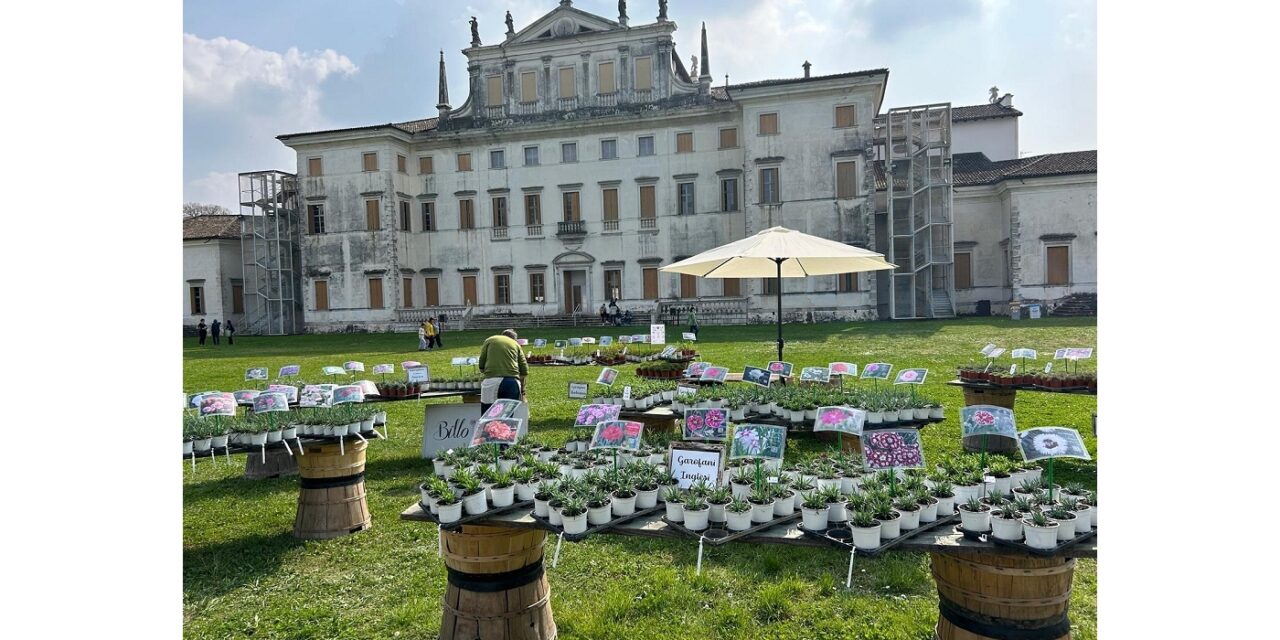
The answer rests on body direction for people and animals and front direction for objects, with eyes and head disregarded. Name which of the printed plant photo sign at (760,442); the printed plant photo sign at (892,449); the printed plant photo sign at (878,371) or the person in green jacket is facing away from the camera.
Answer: the person in green jacket

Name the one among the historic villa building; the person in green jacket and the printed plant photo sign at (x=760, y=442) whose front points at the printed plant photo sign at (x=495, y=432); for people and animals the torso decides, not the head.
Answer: the historic villa building

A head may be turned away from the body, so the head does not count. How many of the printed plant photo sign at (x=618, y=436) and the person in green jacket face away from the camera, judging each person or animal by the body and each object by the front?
1

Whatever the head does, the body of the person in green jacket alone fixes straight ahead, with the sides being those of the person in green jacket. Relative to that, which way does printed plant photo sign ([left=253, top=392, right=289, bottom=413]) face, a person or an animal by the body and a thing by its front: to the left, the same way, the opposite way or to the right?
the opposite way

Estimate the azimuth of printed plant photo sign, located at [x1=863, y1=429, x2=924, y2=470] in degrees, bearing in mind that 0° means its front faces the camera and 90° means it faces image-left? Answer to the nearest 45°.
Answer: approximately 0°

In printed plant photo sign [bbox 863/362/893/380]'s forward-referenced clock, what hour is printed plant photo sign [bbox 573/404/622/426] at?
printed plant photo sign [bbox 573/404/622/426] is roughly at 1 o'clock from printed plant photo sign [bbox 863/362/893/380].

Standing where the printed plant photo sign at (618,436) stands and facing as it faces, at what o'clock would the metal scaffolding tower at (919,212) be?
The metal scaffolding tower is roughly at 7 o'clock from the printed plant photo sign.

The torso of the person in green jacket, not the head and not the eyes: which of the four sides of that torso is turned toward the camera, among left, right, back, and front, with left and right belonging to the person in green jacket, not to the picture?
back

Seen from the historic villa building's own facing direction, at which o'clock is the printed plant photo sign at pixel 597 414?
The printed plant photo sign is roughly at 12 o'clock from the historic villa building.

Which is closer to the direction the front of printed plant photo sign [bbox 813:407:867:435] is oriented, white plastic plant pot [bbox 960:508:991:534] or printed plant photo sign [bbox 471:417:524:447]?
the white plastic plant pot

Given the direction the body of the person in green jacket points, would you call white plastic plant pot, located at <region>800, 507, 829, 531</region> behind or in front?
behind

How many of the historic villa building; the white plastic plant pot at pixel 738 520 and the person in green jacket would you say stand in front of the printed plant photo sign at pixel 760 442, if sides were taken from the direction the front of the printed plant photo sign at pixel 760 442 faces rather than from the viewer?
1

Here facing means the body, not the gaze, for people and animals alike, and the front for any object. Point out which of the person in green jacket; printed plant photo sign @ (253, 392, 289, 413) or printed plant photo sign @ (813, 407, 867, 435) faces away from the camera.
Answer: the person in green jacket
